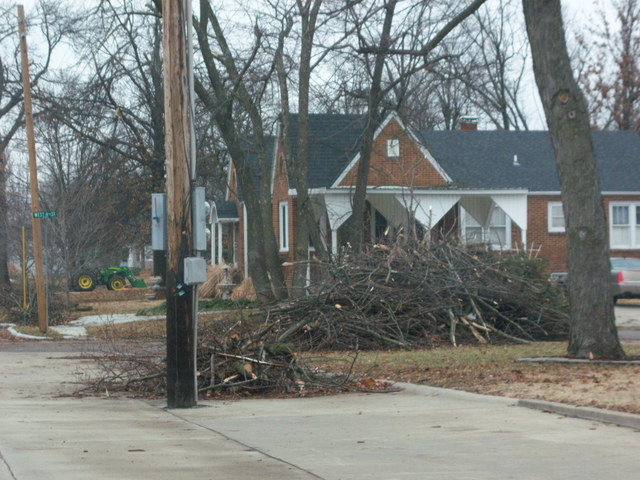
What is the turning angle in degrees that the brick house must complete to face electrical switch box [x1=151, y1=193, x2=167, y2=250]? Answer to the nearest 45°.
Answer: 0° — it already faces it

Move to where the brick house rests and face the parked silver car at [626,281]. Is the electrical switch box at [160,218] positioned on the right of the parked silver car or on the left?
right

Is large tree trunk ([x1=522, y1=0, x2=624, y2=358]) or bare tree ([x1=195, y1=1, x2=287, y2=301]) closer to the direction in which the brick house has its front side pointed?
the large tree trunk

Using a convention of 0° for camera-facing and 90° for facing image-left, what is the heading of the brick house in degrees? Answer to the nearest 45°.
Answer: approximately 0°

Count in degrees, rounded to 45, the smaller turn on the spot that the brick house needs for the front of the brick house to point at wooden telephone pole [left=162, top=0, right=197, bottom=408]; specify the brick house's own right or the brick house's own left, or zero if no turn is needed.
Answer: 0° — it already faces it

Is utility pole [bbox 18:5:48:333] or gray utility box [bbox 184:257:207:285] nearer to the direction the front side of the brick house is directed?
the gray utility box

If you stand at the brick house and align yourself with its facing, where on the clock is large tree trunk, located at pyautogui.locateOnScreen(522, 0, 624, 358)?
The large tree trunk is roughly at 12 o'clock from the brick house.

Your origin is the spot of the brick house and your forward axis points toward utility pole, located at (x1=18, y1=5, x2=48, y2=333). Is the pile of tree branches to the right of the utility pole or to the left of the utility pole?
left

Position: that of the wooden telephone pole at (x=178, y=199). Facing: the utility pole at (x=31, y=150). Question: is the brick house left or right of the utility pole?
right

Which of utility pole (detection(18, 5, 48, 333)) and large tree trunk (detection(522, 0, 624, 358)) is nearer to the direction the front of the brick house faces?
the large tree trunk

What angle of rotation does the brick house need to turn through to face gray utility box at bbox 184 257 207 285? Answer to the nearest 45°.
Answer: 0° — it already faces it

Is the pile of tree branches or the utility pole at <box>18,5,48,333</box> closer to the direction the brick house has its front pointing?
the pile of tree branches
